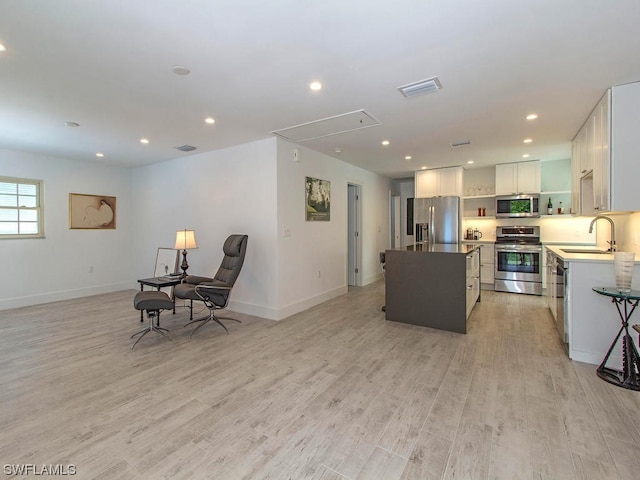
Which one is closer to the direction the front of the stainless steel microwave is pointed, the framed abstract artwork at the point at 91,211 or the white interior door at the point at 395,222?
the framed abstract artwork

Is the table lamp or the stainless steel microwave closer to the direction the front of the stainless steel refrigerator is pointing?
the table lamp

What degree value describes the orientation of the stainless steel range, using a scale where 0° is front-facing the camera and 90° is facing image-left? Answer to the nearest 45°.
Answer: approximately 0°

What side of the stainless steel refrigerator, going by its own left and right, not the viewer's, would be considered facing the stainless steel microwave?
left

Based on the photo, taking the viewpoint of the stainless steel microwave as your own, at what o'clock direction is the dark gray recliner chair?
The dark gray recliner chair is roughly at 1 o'clock from the stainless steel microwave.

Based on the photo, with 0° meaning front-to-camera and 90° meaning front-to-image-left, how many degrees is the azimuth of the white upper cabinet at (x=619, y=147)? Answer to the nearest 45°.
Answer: approximately 90°
